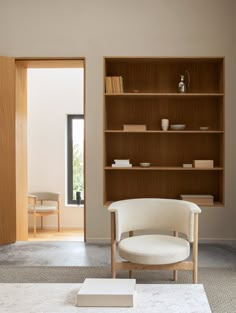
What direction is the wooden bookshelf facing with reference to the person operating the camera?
facing the viewer

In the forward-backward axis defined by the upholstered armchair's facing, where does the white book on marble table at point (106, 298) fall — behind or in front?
in front

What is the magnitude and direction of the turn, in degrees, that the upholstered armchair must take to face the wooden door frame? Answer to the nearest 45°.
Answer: approximately 135° to its right

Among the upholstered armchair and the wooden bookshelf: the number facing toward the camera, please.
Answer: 2

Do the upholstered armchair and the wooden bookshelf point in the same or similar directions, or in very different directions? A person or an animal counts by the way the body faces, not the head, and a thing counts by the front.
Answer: same or similar directions

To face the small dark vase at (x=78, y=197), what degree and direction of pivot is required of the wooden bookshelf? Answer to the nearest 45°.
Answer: approximately 135° to its right

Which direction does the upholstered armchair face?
toward the camera

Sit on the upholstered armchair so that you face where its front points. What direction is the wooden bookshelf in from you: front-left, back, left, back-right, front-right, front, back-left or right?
back

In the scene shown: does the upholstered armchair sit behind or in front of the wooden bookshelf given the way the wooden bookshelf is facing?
in front

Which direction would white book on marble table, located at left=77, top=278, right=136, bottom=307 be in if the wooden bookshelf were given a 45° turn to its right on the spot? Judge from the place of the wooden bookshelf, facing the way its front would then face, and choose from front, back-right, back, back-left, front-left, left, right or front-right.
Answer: front-left

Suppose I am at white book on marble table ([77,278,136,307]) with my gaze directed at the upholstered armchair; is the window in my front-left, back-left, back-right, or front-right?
front-left
